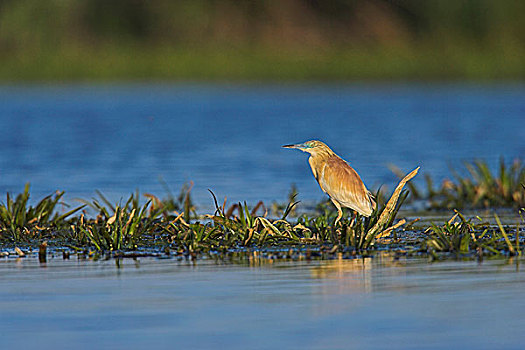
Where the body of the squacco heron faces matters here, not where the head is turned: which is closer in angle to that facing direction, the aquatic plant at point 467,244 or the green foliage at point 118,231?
the green foliage

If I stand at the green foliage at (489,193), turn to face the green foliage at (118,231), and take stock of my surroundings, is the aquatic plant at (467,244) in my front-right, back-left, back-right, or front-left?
front-left

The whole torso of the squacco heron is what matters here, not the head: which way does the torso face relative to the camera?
to the viewer's left

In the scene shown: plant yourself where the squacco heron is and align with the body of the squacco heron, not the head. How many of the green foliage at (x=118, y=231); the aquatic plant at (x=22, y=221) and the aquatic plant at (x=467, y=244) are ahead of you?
2

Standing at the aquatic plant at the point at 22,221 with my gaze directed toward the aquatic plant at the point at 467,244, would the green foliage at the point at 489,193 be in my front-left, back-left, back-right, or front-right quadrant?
front-left

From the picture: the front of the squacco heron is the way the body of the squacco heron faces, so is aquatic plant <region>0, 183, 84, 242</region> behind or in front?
in front

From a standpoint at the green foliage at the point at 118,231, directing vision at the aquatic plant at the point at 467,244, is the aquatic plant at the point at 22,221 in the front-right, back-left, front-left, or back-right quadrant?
back-left

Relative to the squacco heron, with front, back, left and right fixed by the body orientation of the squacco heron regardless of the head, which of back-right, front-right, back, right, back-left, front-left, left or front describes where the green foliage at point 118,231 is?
front
